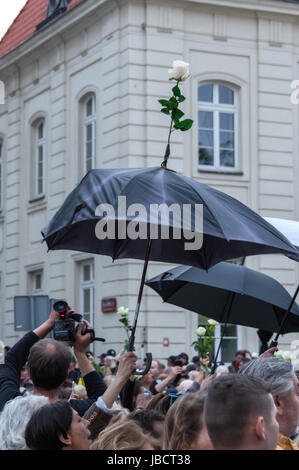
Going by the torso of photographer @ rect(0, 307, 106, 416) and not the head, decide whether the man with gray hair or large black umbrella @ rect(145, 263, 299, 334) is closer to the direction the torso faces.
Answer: the large black umbrella

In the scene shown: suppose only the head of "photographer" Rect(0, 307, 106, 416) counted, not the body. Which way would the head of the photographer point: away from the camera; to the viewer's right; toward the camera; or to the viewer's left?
away from the camera

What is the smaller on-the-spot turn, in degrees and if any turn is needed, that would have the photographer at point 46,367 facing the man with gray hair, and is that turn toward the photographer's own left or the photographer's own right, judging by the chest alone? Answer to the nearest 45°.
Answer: approximately 90° to the photographer's own right

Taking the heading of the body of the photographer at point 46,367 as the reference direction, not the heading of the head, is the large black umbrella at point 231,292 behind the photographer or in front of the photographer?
in front

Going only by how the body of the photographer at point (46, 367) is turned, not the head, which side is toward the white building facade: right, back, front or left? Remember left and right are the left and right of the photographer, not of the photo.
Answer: front

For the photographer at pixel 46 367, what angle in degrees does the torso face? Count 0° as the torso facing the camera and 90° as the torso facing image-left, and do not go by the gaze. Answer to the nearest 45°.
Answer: approximately 180°

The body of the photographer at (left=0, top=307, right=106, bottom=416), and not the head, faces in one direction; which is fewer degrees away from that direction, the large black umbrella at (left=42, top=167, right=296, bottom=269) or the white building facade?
the white building facade
